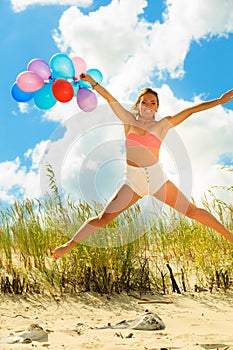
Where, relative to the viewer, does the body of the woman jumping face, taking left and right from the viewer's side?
facing the viewer
